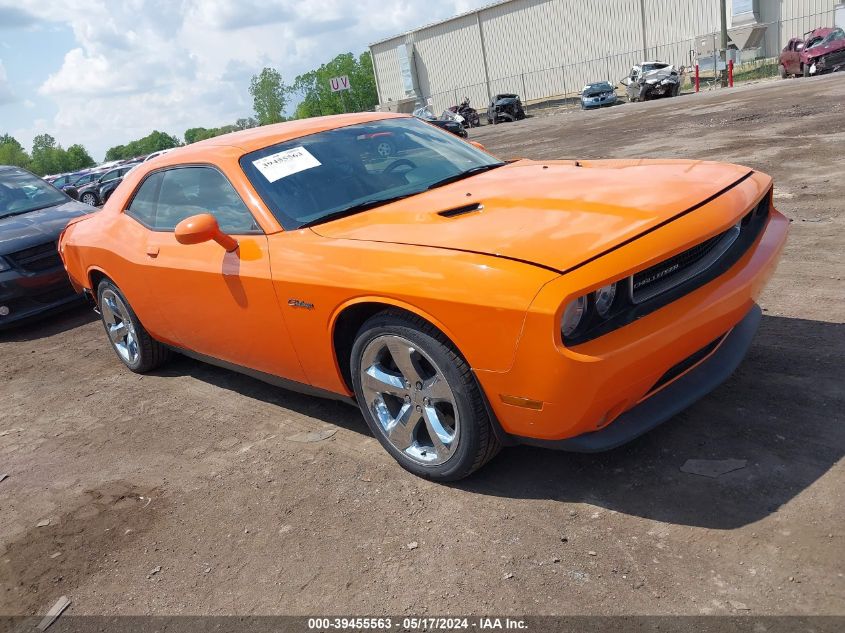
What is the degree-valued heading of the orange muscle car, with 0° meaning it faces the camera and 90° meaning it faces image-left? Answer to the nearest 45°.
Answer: approximately 315°

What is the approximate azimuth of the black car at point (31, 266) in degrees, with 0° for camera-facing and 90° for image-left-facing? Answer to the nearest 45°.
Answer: approximately 315°

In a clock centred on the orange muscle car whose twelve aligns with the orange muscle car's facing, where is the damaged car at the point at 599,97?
The damaged car is roughly at 8 o'clock from the orange muscle car.

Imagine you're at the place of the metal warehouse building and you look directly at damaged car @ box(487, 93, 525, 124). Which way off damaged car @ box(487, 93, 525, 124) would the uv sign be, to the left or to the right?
right

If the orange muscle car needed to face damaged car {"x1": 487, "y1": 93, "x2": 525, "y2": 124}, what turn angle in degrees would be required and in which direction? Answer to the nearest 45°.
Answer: approximately 135° to its left

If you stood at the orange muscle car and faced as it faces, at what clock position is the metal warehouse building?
The metal warehouse building is roughly at 8 o'clock from the orange muscle car.

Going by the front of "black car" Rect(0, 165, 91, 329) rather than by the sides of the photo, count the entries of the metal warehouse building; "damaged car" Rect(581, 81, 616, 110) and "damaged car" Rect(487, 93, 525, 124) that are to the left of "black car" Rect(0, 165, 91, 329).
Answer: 3

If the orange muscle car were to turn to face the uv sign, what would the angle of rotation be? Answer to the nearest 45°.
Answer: approximately 135° to its left

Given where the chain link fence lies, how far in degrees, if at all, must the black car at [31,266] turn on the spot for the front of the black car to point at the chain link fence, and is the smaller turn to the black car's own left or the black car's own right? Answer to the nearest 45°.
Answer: approximately 90° to the black car's own left
